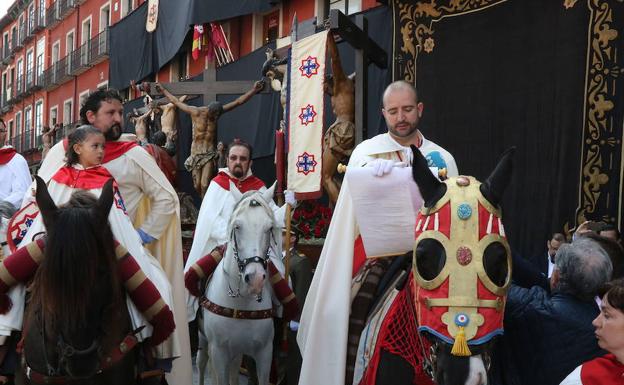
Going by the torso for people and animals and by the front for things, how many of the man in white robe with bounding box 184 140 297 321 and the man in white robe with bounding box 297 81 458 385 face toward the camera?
2

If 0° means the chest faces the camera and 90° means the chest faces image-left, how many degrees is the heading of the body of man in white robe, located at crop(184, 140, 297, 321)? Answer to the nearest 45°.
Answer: approximately 0°

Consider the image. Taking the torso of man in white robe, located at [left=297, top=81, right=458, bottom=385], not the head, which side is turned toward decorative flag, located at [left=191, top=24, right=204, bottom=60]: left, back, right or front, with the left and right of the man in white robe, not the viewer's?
back

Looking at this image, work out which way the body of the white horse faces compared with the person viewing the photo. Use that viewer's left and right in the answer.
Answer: facing the viewer

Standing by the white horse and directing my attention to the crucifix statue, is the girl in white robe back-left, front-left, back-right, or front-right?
back-left

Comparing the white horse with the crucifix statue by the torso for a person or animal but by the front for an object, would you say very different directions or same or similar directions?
same or similar directions

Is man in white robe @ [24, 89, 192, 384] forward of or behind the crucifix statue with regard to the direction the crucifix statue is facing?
forward

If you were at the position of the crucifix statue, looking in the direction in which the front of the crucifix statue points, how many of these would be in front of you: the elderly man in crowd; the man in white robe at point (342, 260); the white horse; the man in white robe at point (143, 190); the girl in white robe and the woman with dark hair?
6

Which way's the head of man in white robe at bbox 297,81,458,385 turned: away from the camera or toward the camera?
toward the camera

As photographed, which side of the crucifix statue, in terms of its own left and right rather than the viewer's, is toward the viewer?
front

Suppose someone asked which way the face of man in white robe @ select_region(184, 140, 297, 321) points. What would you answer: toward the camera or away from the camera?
toward the camera

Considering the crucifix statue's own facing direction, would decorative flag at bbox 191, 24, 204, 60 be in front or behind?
behind

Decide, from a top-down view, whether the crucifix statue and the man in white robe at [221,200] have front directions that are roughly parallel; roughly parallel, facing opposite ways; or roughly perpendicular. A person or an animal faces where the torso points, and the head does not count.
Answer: roughly parallel

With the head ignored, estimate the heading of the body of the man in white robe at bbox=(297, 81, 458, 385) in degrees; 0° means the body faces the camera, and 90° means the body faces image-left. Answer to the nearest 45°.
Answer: approximately 0°
